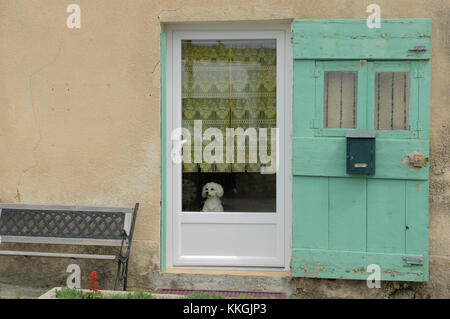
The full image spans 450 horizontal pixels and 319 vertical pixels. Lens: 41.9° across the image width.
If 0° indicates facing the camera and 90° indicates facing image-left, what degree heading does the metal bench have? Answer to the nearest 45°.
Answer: approximately 0°

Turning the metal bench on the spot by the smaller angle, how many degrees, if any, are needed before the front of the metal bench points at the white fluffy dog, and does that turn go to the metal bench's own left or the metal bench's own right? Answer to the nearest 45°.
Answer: approximately 90° to the metal bench's own left

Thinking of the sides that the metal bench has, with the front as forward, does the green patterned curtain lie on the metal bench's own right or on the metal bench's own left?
on the metal bench's own left

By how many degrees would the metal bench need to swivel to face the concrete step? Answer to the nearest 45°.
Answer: approximately 90° to its left

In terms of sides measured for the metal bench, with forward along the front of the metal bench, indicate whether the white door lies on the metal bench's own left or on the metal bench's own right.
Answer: on the metal bench's own left

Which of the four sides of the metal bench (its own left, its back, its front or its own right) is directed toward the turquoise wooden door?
left
